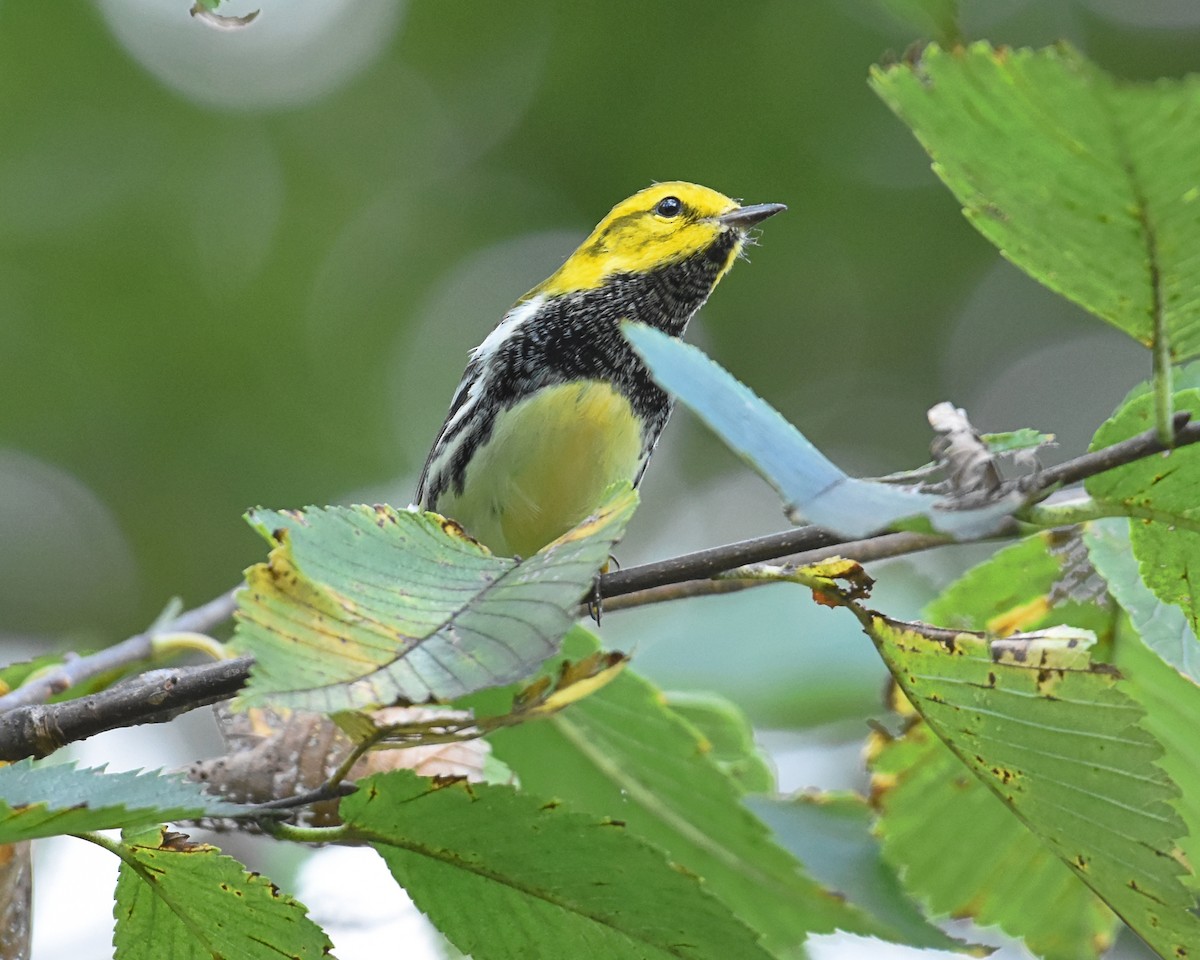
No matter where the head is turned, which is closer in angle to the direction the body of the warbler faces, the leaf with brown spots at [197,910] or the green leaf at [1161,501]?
the green leaf

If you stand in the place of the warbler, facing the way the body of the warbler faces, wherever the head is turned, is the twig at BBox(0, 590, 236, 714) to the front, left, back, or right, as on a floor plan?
right

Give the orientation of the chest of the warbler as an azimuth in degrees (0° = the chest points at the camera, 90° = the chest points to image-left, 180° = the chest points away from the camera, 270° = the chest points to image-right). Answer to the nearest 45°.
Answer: approximately 315°
